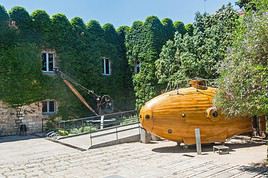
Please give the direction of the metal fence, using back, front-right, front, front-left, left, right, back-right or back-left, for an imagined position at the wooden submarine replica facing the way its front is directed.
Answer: front-right

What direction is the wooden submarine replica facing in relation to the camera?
to the viewer's left

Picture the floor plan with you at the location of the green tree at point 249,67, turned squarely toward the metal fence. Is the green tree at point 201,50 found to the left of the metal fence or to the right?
right

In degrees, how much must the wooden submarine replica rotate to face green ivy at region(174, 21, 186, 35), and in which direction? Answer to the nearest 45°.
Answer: approximately 90° to its right

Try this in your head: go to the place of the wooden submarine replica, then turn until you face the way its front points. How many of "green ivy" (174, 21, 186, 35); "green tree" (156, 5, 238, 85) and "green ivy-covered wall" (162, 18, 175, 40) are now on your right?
3

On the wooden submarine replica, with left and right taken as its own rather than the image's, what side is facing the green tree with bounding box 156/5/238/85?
right

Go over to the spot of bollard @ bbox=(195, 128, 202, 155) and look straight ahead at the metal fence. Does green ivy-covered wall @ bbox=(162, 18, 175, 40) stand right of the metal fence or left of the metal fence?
right

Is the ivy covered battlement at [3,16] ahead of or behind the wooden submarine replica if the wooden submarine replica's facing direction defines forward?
ahead

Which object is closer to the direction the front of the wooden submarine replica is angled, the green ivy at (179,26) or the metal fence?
the metal fence
